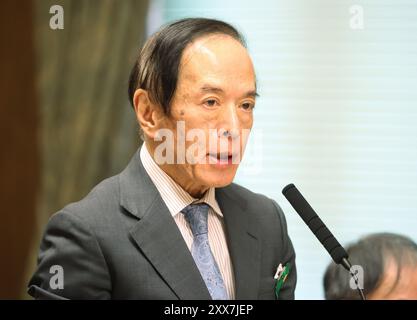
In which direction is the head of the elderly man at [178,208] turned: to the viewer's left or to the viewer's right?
to the viewer's right

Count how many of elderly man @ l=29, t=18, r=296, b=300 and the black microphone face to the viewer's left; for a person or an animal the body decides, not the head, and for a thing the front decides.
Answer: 1

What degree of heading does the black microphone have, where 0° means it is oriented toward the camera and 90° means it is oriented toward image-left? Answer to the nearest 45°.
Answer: approximately 90°

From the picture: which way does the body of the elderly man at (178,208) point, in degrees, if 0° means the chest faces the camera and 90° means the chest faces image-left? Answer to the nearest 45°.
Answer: approximately 315°

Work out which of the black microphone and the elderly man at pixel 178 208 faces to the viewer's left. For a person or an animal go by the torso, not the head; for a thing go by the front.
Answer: the black microphone
